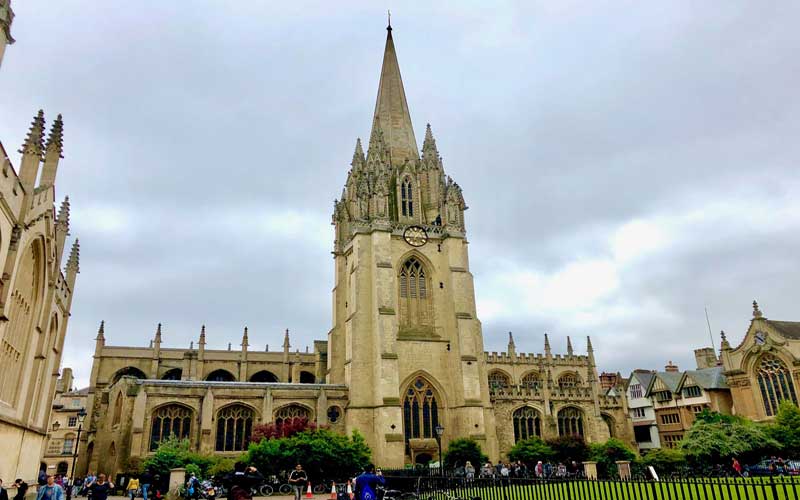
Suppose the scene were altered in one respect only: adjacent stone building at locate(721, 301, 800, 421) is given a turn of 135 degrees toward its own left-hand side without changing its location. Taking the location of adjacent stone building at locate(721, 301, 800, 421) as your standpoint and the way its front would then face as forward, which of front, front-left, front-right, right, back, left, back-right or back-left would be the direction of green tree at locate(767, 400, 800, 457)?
right

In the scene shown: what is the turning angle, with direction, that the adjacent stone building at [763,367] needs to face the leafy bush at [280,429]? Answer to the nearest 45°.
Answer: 0° — it already faces it

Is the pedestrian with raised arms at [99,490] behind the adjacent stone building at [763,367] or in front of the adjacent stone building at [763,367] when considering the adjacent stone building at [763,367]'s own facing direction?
in front

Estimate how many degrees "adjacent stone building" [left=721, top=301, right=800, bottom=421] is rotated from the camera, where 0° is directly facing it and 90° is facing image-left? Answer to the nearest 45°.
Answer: approximately 45°

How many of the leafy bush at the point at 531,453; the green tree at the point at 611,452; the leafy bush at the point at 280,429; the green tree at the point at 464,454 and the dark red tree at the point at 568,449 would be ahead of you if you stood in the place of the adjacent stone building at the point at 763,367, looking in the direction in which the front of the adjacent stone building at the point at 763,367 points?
5

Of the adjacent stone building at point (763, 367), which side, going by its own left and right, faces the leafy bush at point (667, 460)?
front

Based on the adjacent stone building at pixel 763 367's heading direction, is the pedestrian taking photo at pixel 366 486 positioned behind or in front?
in front

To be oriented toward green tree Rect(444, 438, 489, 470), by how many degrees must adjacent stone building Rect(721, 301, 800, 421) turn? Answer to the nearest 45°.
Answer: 0° — it already faces it
